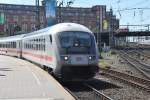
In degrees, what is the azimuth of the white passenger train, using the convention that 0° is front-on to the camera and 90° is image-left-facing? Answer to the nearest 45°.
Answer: approximately 315°
